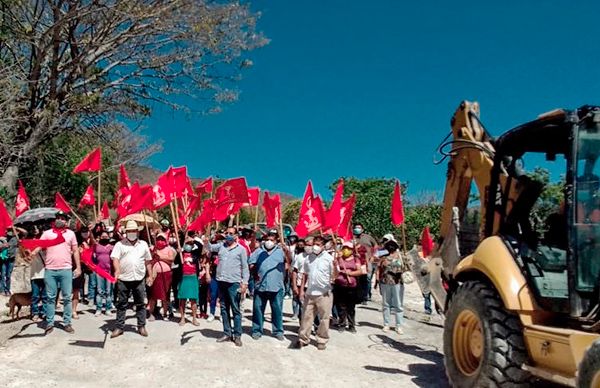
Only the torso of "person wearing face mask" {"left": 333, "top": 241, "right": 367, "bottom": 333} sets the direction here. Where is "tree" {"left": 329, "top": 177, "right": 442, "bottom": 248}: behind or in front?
behind

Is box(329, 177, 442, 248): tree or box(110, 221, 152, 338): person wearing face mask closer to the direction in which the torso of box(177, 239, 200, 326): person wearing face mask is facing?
the person wearing face mask

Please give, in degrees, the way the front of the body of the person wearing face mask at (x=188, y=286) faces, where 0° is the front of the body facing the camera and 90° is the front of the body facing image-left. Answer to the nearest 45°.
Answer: approximately 0°

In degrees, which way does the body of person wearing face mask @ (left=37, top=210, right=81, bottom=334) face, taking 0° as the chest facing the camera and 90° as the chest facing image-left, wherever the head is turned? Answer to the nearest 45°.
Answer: approximately 0°
